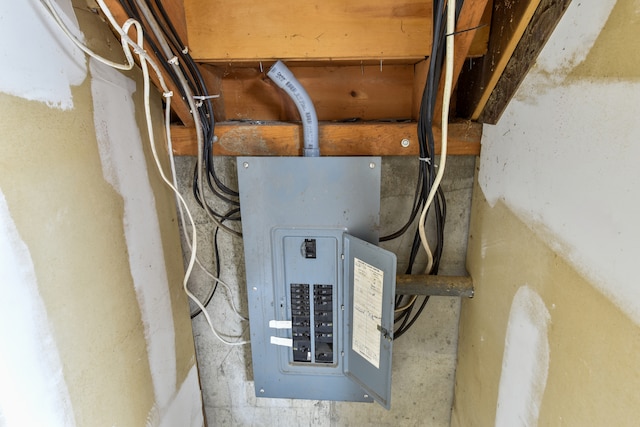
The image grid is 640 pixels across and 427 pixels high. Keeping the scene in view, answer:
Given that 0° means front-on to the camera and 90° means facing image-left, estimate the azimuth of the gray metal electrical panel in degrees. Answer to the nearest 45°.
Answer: approximately 0°

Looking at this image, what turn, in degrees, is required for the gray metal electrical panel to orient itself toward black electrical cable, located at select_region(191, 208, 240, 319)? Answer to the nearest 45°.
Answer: approximately 135° to its right
